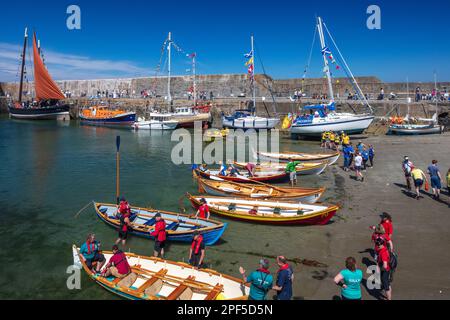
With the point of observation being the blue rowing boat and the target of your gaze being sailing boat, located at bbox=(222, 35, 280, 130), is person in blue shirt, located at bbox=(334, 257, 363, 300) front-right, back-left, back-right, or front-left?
back-right

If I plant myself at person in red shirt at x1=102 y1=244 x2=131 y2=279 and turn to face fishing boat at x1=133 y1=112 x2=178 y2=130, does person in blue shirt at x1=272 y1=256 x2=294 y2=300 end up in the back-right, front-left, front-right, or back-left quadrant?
back-right

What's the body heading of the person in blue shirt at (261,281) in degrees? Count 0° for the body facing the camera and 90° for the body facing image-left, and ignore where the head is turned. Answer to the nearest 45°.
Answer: approximately 135°
